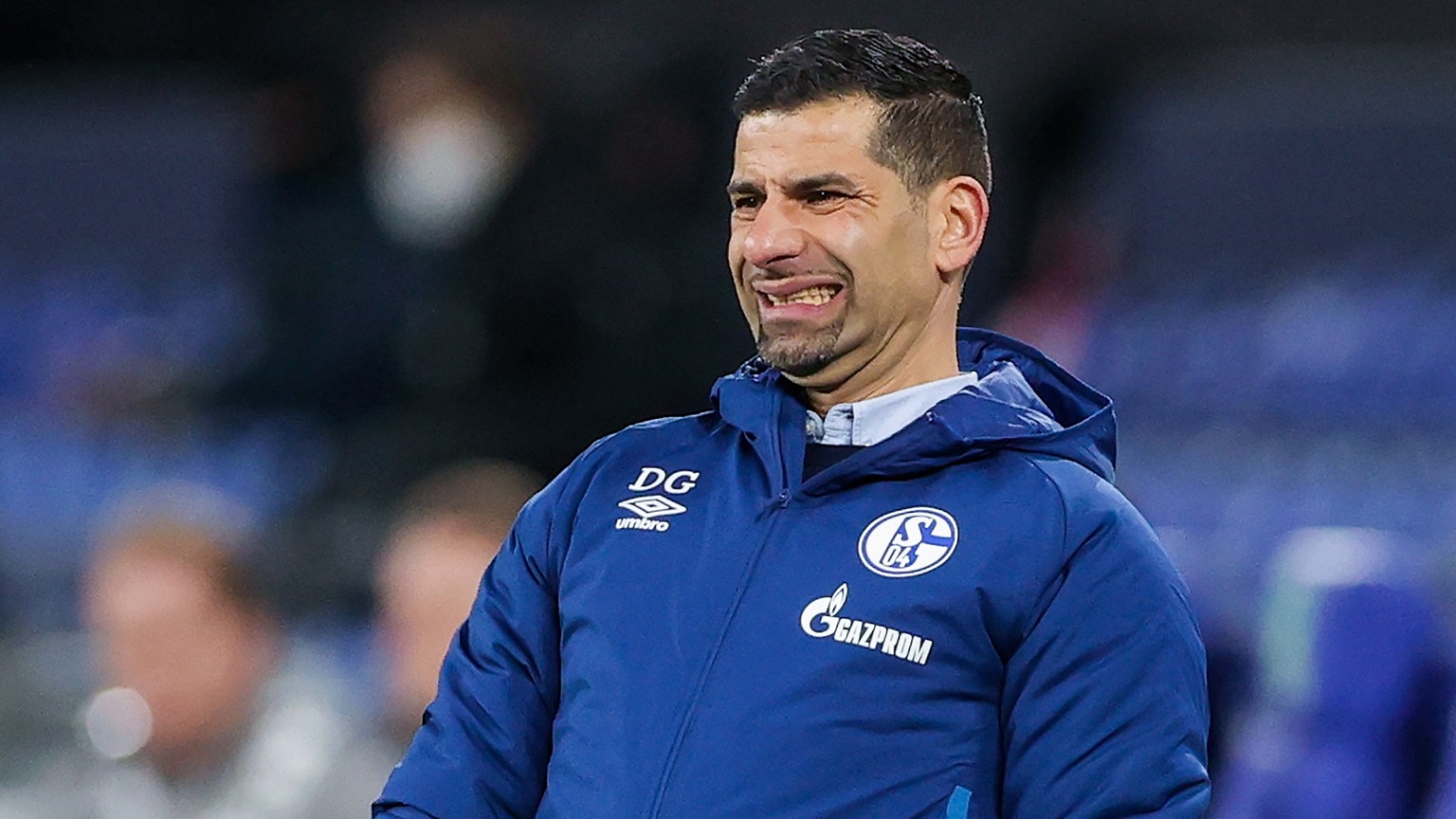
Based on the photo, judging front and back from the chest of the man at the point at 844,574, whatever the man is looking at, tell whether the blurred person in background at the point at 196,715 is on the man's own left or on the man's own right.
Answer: on the man's own right

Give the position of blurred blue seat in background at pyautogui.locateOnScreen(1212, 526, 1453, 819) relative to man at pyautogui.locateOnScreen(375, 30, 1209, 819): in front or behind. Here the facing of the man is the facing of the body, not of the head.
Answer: behind

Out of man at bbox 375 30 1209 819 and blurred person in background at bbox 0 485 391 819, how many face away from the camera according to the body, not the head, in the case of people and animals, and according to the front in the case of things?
0

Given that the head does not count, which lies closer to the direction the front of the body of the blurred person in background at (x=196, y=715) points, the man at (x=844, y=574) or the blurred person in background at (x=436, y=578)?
the man

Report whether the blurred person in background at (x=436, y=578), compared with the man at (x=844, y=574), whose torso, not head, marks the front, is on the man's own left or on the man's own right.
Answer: on the man's own right

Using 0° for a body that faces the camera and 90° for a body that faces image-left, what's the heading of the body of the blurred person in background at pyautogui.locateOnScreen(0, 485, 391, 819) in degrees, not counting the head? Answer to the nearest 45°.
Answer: approximately 45°

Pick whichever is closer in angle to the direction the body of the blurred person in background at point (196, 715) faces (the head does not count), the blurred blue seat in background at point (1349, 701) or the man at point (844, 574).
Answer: the man

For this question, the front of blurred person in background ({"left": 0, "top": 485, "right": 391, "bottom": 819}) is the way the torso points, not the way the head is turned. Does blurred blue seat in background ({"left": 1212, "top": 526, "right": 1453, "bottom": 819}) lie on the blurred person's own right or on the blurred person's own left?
on the blurred person's own left
